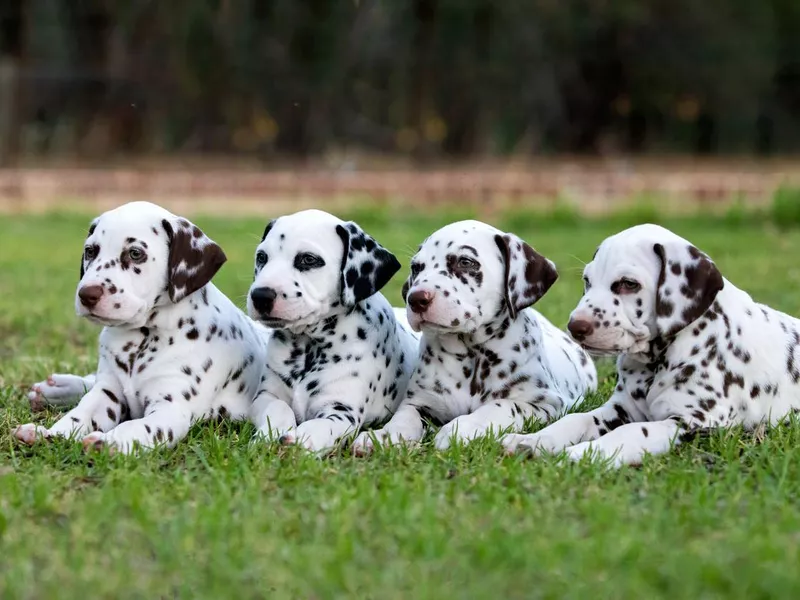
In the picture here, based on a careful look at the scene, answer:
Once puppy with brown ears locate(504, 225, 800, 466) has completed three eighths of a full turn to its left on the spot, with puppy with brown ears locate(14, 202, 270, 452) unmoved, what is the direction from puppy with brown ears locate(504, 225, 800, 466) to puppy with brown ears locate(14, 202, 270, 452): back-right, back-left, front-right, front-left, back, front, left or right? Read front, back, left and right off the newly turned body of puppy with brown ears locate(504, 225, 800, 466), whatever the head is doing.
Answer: back

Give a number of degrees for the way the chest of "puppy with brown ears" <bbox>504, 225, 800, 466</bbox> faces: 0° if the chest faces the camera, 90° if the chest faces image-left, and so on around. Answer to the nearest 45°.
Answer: approximately 45°

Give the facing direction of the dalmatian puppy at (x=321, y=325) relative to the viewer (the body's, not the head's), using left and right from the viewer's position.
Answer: facing the viewer and to the left of the viewer

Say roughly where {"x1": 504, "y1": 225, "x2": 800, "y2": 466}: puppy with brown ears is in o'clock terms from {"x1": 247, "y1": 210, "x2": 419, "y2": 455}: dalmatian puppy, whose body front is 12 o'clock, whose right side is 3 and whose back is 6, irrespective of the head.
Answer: The puppy with brown ears is roughly at 8 o'clock from the dalmatian puppy.

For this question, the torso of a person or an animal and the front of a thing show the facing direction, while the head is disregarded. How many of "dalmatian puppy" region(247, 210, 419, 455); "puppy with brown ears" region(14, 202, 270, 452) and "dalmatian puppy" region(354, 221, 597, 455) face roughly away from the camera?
0

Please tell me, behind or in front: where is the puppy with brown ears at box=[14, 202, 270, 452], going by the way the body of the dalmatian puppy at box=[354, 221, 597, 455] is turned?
in front

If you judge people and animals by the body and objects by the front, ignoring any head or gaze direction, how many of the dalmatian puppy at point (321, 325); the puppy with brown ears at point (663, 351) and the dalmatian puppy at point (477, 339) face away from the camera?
0

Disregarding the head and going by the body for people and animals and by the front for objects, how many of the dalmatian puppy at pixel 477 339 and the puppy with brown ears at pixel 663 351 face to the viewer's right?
0
